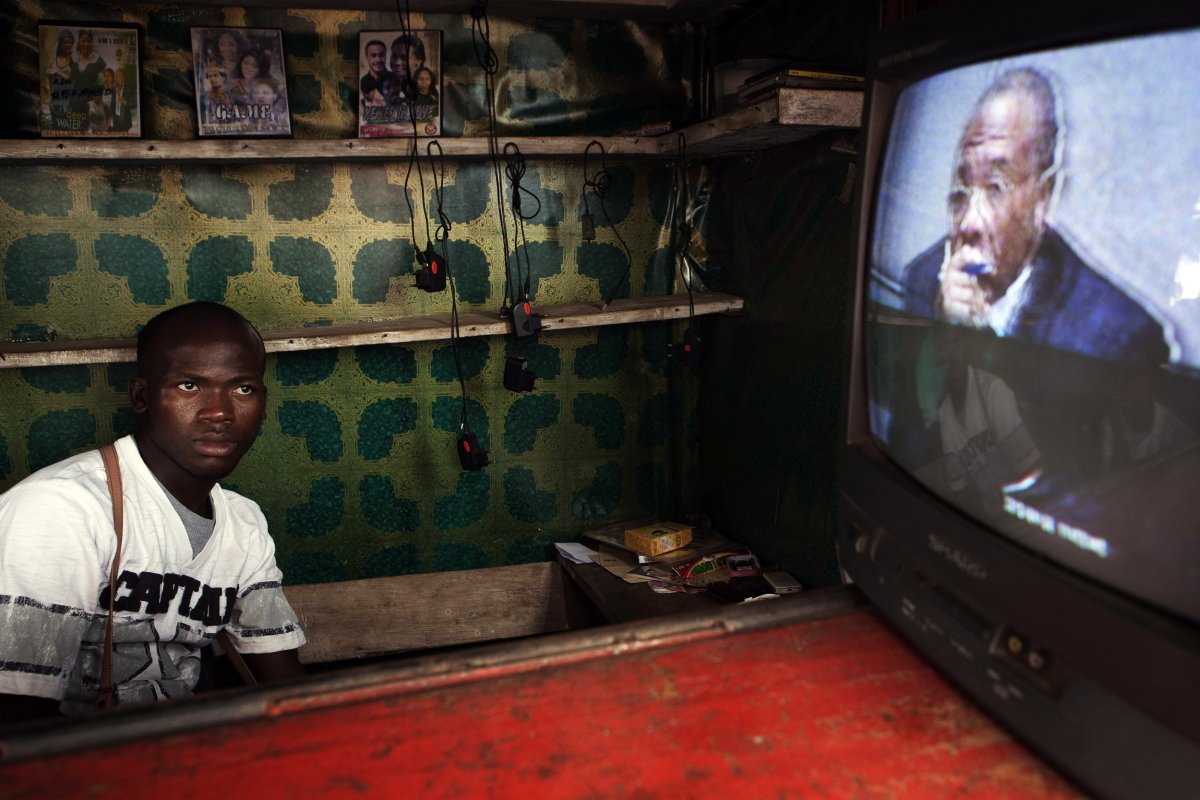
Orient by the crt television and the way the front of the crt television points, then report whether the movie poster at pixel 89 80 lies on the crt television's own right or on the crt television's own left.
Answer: on the crt television's own right

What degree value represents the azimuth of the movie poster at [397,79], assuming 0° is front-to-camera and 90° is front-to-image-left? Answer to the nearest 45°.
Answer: approximately 0°

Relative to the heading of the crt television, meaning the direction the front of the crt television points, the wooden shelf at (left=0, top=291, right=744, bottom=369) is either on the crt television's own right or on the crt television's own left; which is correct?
on the crt television's own right

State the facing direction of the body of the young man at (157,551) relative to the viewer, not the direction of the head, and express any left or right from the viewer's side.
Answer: facing the viewer and to the right of the viewer

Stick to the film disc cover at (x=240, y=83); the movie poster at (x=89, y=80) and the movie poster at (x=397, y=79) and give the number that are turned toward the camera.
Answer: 3

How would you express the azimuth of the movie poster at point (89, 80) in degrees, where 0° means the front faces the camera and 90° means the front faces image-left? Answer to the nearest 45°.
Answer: approximately 0°

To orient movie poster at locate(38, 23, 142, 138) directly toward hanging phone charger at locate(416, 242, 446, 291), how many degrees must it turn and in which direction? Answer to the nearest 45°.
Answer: approximately 45° to its left

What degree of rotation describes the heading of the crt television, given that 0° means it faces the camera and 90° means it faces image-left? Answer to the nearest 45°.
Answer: approximately 45°

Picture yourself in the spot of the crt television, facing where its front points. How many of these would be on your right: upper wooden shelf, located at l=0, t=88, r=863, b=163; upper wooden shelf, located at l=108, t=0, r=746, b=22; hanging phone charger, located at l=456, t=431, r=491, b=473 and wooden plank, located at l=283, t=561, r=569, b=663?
4
